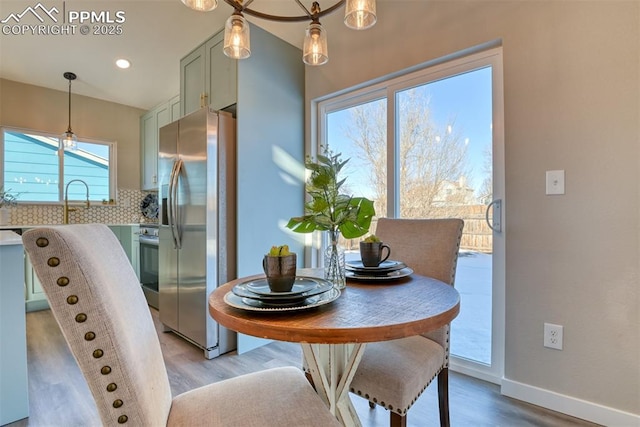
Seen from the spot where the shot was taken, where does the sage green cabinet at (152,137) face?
facing the viewer and to the left of the viewer

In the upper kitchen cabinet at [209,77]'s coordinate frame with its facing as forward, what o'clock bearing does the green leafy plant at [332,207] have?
The green leafy plant is roughly at 10 o'clock from the upper kitchen cabinet.

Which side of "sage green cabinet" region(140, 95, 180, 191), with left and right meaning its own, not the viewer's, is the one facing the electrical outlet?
left

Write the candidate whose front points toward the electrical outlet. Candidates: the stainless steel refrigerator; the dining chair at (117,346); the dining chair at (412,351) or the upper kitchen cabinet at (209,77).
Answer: the dining chair at (117,346)

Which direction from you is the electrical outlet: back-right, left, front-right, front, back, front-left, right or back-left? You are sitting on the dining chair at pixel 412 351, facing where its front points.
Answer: back

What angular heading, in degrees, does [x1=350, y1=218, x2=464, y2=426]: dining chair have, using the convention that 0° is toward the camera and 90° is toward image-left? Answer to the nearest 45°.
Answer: approximately 45°

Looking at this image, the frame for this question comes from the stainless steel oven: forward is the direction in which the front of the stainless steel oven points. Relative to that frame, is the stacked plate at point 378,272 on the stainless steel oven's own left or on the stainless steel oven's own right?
on the stainless steel oven's own left

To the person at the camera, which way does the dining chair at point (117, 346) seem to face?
facing to the right of the viewer

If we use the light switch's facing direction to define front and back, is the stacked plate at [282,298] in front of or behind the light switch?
in front

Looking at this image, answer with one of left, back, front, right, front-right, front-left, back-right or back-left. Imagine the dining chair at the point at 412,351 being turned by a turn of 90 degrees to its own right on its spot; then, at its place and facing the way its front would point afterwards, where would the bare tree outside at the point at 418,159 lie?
front-right

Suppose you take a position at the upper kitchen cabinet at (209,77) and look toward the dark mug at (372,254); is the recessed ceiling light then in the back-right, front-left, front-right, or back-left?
back-right

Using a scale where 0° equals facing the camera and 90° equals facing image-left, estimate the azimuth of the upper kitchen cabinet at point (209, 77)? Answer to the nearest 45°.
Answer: approximately 45°
